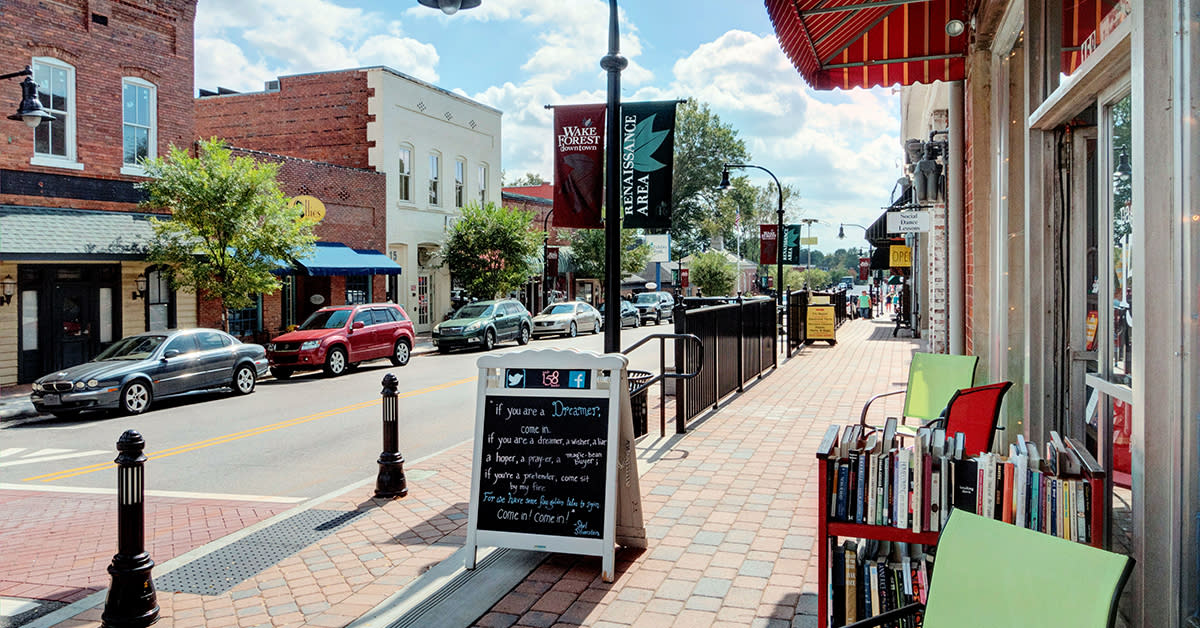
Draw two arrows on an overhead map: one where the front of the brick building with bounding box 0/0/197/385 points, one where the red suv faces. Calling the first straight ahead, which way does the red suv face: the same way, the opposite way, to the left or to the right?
to the right

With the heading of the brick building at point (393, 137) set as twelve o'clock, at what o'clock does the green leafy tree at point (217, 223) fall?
The green leafy tree is roughly at 2 o'clock from the brick building.

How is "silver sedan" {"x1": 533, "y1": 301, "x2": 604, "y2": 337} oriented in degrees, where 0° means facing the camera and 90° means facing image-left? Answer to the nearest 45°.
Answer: approximately 45°

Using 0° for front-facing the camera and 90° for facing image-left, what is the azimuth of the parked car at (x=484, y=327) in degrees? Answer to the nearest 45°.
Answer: approximately 45°

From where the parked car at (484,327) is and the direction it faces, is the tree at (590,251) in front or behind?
behind

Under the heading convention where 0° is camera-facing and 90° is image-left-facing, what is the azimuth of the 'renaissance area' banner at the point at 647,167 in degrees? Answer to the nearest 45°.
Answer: approximately 0°

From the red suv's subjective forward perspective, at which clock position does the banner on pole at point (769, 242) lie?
The banner on pole is roughly at 7 o'clock from the red suv.

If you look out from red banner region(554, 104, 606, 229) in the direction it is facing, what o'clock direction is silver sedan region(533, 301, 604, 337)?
The silver sedan is roughly at 6 o'clock from the red banner.
